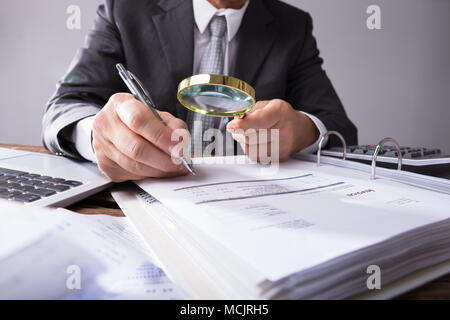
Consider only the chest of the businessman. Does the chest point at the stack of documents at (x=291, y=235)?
yes

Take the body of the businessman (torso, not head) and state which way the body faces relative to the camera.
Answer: toward the camera

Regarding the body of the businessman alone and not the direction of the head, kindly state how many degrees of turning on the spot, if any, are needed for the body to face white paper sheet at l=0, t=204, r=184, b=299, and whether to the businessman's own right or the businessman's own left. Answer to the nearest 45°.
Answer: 0° — they already face it
